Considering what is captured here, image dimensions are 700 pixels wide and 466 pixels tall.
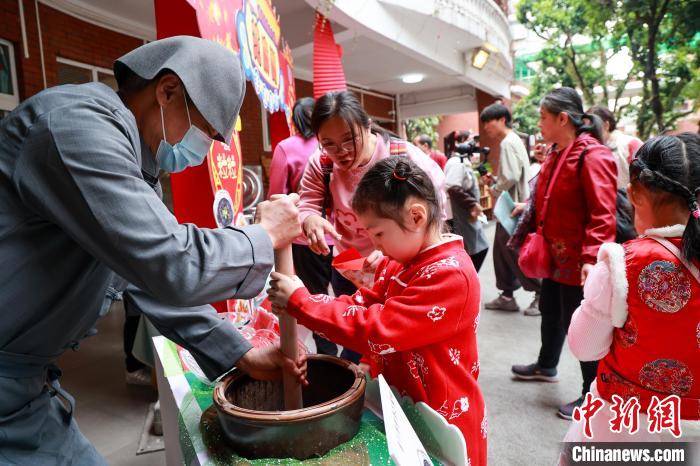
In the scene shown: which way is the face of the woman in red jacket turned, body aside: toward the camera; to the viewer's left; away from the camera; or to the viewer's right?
to the viewer's left

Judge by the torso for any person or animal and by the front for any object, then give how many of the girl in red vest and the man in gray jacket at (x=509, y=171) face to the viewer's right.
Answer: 0

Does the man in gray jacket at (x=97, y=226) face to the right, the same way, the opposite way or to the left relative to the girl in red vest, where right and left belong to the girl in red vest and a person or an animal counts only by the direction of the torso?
to the right

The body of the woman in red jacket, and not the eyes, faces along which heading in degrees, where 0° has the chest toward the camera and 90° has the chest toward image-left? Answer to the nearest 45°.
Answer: approximately 90°

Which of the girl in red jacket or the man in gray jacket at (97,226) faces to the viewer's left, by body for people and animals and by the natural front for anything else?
the girl in red jacket

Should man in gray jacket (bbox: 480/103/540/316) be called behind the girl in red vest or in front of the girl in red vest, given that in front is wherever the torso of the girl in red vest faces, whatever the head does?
in front

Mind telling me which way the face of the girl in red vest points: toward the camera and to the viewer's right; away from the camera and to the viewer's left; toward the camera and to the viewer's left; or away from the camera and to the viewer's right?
away from the camera and to the viewer's left

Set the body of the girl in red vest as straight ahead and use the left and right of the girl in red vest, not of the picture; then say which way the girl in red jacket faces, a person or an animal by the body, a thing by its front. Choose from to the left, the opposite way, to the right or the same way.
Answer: to the left

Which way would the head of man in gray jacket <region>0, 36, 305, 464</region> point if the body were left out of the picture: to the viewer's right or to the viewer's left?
to the viewer's right

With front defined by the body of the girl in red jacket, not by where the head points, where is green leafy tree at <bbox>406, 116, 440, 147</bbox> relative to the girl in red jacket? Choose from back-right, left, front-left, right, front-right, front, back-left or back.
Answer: right

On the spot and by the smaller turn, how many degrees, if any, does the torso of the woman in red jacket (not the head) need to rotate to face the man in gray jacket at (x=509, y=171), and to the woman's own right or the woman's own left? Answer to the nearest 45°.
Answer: approximately 90° to the woman's own right

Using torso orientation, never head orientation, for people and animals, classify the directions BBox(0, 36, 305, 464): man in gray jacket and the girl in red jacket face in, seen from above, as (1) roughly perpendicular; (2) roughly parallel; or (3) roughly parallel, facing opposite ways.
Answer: roughly parallel, facing opposite ways

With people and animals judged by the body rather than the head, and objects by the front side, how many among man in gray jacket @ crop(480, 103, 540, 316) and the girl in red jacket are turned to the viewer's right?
0

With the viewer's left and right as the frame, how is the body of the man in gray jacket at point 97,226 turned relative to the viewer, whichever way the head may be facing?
facing to the right of the viewer
